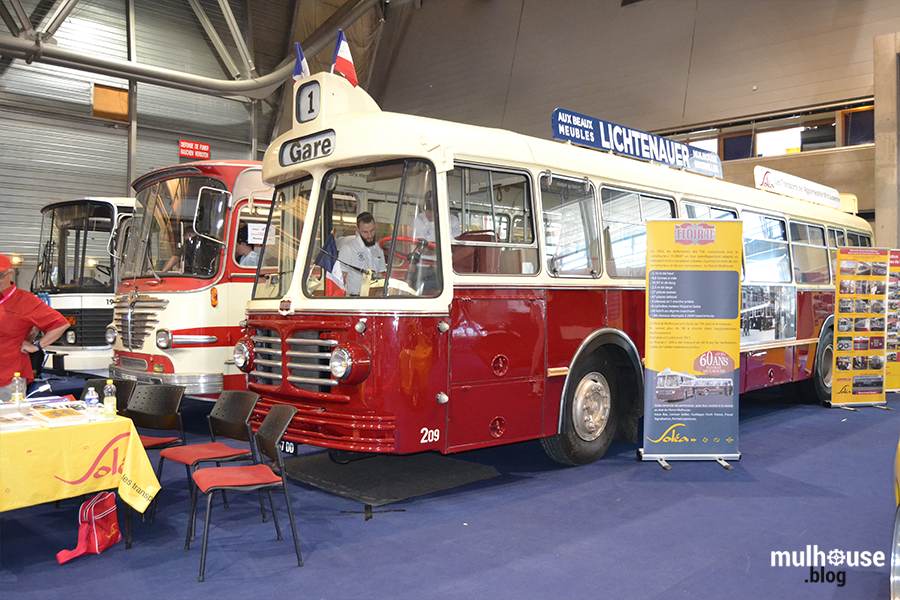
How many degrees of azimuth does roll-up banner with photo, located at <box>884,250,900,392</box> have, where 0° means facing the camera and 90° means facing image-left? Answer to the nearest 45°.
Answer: approximately 0°

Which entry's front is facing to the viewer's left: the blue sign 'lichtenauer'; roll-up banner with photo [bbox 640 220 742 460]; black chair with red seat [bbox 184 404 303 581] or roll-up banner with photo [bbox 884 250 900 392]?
the black chair with red seat

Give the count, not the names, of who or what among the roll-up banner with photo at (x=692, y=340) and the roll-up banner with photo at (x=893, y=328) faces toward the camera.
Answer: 2

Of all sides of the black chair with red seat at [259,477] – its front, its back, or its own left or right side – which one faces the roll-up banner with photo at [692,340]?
back

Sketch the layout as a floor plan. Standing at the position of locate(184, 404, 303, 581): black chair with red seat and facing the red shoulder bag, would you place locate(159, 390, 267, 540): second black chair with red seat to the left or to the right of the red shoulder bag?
right

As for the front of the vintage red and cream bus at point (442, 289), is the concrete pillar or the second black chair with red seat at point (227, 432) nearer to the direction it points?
the second black chair with red seat

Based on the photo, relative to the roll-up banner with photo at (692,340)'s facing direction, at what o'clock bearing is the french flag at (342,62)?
The french flag is roughly at 2 o'clock from the roll-up banner with photo.

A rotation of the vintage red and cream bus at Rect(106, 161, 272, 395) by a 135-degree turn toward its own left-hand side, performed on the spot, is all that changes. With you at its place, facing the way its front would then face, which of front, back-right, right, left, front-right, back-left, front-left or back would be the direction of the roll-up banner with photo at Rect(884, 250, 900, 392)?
front
